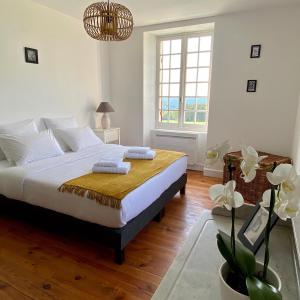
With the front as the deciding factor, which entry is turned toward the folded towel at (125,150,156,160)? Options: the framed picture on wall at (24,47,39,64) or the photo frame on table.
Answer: the framed picture on wall

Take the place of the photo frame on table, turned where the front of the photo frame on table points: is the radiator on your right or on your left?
on your right

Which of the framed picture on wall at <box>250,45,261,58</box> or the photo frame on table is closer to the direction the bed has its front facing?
the photo frame on table

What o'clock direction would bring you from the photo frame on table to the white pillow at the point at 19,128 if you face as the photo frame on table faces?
The white pillow is roughly at 2 o'clock from the photo frame on table.

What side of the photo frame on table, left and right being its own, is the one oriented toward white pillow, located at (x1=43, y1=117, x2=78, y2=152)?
right

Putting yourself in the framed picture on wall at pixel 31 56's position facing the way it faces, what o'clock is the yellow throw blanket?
The yellow throw blanket is roughly at 1 o'clock from the framed picture on wall.

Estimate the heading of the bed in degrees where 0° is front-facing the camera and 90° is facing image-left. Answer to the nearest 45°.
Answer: approximately 315°

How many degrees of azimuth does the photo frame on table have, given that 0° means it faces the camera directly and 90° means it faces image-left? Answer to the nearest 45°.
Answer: approximately 45°

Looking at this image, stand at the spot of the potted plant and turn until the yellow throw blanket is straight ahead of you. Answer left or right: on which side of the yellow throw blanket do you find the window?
right
